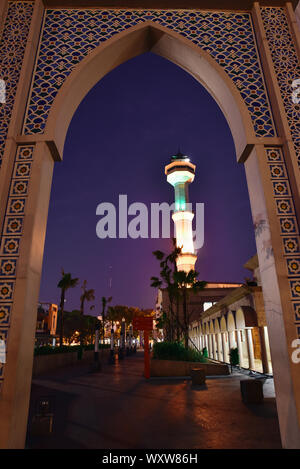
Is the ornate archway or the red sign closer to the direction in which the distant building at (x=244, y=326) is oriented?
the red sign

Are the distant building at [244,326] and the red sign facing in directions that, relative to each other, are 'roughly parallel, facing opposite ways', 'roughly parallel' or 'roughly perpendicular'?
roughly perpendicular

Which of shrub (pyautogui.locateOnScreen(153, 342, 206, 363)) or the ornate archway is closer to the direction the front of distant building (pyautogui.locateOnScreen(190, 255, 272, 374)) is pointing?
the shrub

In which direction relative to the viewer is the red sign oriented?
toward the camera

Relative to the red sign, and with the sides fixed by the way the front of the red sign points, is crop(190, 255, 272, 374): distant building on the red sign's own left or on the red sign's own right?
on the red sign's own left

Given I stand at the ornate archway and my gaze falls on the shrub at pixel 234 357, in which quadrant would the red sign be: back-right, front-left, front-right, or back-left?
front-left

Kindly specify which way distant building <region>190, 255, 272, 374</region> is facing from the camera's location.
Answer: facing to the left of the viewer

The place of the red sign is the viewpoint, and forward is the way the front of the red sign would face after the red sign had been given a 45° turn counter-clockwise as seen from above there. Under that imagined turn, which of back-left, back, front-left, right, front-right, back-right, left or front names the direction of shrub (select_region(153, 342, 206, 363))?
left

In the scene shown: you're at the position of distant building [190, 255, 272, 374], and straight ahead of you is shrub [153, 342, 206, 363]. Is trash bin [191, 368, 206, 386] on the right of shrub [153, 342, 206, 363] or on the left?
left

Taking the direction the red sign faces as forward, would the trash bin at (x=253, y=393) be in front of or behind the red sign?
in front

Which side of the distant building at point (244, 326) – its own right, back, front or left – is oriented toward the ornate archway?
left

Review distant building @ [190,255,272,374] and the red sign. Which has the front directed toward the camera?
the red sign

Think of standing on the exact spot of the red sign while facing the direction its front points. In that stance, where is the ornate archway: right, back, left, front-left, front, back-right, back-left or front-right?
front

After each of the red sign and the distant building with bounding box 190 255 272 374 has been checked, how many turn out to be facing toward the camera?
1

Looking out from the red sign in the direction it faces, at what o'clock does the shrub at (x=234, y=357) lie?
The shrub is roughly at 8 o'clock from the red sign.
